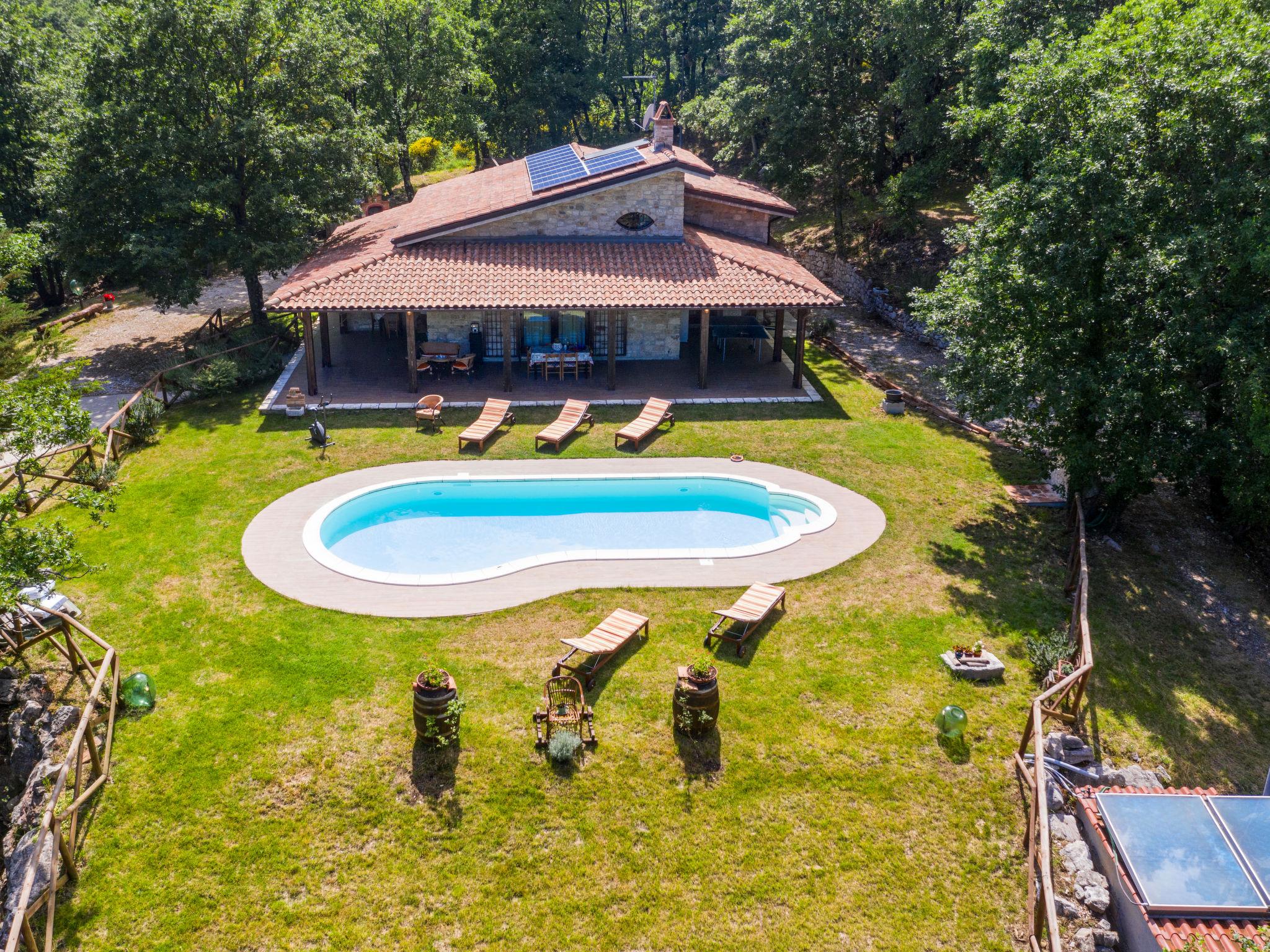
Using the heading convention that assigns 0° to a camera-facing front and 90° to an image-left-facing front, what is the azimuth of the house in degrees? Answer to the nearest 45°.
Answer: approximately 0°

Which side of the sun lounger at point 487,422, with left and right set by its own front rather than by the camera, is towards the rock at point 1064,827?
left

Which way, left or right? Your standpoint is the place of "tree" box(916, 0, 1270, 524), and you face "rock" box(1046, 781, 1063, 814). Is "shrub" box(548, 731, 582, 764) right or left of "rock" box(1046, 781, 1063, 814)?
right

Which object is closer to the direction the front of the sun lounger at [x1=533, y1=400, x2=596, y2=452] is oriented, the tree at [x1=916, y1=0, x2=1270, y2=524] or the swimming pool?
the swimming pool

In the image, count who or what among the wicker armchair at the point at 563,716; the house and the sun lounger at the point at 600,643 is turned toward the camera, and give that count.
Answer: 2

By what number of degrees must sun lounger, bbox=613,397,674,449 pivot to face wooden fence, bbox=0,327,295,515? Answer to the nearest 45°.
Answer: approximately 45° to its right

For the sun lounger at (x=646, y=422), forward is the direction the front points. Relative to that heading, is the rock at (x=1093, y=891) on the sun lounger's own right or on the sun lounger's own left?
on the sun lounger's own left

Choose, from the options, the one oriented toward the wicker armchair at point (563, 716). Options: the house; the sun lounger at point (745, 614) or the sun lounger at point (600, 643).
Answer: the house

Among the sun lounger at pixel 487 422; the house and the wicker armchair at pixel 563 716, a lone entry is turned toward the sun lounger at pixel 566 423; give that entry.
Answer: the house

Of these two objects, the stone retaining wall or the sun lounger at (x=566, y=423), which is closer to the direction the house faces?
the sun lounger
